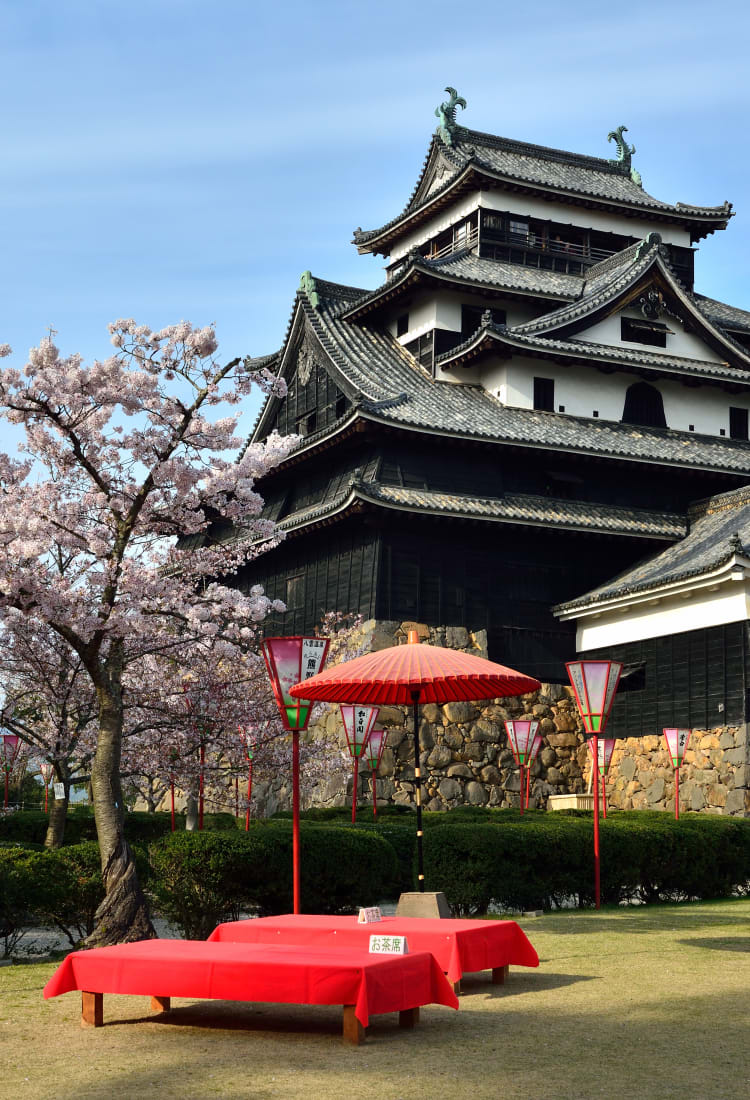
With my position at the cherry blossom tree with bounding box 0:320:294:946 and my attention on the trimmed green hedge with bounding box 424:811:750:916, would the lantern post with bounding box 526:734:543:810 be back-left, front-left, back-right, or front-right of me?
front-left

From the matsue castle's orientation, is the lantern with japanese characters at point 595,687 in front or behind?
in front

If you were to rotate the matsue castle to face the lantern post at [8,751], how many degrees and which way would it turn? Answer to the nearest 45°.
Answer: approximately 135° to its right

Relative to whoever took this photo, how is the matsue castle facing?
facing the viewer and to the right of the viewer

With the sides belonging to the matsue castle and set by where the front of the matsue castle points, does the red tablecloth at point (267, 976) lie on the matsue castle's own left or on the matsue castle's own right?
on the matsue castle's own right

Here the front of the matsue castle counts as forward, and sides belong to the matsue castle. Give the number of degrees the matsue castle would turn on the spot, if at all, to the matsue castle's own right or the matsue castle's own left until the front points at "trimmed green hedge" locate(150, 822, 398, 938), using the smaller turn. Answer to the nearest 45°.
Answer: approximately 45° to the matsue castle's own right

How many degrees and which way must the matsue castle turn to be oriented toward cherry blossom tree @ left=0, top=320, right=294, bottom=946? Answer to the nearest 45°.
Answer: approximately 45° to its right

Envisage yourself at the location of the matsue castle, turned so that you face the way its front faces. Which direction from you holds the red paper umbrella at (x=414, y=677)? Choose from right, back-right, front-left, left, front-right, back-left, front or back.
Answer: front-right

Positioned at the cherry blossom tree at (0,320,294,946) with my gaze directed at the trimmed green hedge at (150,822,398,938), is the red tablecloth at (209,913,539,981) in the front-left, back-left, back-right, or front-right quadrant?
front-right
